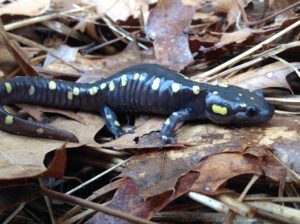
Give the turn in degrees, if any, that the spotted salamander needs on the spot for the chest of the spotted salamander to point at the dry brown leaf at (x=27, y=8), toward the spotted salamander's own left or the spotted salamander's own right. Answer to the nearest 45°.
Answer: approximately 135° to the spotted salamander's own left

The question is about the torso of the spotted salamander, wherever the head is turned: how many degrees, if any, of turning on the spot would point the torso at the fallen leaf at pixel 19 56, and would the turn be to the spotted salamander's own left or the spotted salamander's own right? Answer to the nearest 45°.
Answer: approximately 135° to the spotted salamander's own left

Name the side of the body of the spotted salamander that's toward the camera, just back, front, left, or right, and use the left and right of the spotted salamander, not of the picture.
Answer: right

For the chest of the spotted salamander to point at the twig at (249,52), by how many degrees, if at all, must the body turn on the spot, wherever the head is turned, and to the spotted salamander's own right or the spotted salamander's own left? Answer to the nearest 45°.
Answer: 0° — it already faces it

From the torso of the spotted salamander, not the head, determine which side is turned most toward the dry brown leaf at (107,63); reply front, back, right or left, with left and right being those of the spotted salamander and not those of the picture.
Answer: left

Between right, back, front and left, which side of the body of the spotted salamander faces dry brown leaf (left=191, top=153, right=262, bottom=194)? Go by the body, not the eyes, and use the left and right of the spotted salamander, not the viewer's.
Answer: right

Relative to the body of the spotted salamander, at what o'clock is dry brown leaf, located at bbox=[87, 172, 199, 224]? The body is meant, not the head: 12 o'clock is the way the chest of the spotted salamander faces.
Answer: The dry brown leaf is roughly at 3 o'clock from the spotted salamander.

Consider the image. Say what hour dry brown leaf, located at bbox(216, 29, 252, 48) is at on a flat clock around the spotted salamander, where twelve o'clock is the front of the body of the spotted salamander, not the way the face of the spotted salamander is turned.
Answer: The dry brown leaf is roughly at 11 o'clock from the spotted salamander.

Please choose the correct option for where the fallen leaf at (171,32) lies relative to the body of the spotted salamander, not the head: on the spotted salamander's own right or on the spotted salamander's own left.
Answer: on the spotted salamander's own left

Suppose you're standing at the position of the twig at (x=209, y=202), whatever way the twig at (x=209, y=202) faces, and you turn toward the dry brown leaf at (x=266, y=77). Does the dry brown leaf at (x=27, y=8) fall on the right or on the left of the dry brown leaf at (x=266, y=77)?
left

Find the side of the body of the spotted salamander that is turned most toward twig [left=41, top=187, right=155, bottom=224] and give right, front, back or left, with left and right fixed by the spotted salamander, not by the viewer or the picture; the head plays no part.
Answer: right
